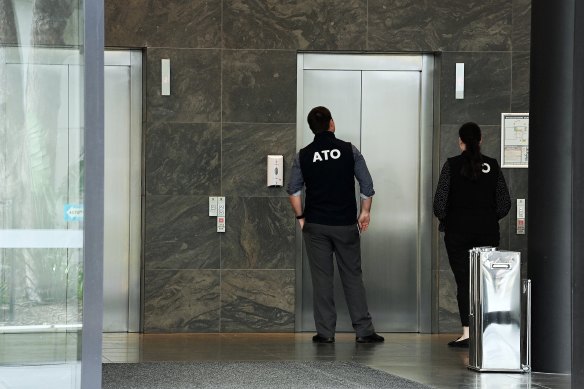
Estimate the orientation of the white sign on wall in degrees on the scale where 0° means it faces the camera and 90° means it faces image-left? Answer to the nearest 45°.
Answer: approximately 0°

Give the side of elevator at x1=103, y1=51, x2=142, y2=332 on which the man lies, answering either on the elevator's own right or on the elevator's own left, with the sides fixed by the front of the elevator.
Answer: on the elevator's own left

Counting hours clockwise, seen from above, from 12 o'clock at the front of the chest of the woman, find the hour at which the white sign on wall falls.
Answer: The white sign on wall is roughly at 2 o'clock from the woman.

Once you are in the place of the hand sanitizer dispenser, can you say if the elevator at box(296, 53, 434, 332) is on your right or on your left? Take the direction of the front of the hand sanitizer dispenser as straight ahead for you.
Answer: on your left

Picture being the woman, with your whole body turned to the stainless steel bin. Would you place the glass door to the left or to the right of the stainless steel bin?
right

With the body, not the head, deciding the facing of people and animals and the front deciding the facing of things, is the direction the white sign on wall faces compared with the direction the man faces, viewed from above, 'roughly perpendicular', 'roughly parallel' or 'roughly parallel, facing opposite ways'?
roughly parallel, facing opposite ways

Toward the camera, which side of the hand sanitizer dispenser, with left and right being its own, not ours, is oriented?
front

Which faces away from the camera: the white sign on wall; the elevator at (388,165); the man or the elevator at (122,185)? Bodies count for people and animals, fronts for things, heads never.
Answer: the man

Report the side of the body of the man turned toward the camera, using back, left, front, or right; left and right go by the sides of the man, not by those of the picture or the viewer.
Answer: back

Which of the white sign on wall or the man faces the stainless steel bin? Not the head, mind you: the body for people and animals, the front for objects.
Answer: the white sign on wall

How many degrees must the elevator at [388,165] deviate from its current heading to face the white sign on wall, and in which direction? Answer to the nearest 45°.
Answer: approximately 90° to its left

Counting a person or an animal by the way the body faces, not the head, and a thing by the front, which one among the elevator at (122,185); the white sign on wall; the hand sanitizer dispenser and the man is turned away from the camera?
the man

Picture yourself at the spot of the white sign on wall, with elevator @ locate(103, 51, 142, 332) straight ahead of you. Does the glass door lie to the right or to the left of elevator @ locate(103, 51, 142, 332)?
left

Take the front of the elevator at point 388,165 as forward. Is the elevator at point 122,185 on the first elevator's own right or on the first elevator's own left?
on the first elevator's own right

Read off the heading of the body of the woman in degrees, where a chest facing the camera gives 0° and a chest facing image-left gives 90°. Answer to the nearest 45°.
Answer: approximately 135°

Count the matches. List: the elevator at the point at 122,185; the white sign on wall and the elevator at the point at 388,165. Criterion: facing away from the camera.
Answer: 0

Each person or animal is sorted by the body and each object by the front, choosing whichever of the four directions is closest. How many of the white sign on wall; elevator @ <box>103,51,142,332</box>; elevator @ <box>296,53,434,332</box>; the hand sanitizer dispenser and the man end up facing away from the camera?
1
